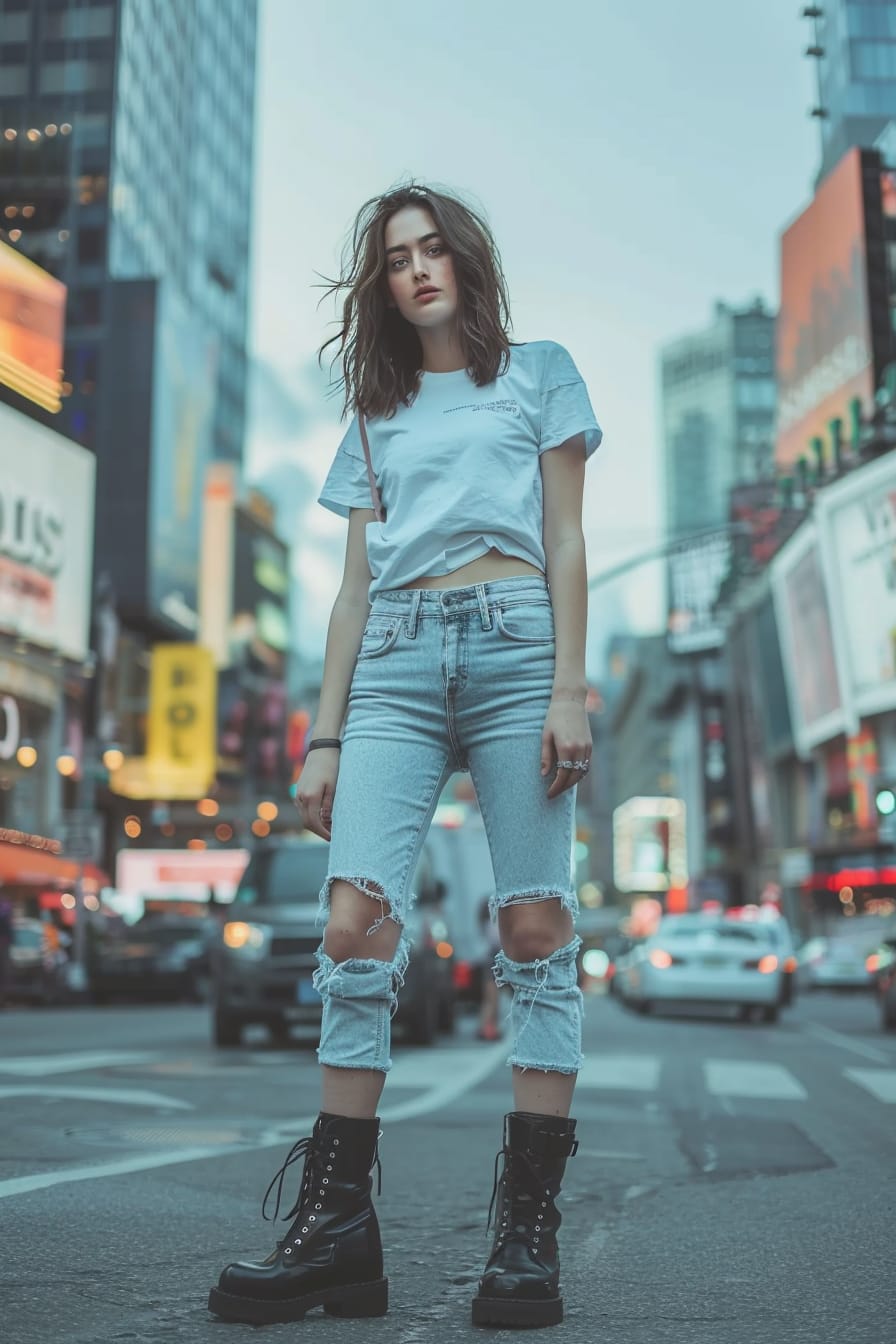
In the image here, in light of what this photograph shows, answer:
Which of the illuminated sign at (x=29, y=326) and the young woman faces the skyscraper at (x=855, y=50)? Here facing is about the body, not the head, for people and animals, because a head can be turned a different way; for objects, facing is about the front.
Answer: the illuminated sign

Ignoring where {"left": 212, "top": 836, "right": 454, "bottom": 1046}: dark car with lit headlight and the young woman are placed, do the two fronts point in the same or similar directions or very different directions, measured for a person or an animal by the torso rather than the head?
same or similar directions

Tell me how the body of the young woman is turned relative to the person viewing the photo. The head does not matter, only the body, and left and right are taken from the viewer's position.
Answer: facing the viewer

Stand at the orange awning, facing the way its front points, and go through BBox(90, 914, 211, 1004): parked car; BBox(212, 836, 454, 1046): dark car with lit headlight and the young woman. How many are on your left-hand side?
0

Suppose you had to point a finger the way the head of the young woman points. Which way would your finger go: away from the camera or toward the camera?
toward the camera

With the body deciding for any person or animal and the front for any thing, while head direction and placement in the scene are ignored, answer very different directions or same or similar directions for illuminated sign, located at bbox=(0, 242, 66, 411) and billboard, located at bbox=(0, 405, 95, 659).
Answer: same or similar directions

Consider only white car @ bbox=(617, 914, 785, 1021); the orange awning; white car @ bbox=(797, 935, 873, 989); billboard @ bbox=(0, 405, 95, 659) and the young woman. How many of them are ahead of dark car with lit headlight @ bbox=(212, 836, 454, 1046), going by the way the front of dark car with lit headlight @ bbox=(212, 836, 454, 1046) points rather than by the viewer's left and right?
1

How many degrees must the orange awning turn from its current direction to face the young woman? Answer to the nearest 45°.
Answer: approximately 45° to its right

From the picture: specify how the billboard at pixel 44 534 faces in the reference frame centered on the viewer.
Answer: facing the viewer and to the right of the viewer

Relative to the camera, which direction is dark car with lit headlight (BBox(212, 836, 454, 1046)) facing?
toward the camera

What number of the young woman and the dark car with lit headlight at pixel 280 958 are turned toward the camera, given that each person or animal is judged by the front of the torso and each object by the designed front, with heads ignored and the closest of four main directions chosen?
2

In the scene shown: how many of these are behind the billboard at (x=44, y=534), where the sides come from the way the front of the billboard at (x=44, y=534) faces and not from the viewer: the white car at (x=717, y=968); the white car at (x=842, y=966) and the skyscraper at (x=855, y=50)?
0
